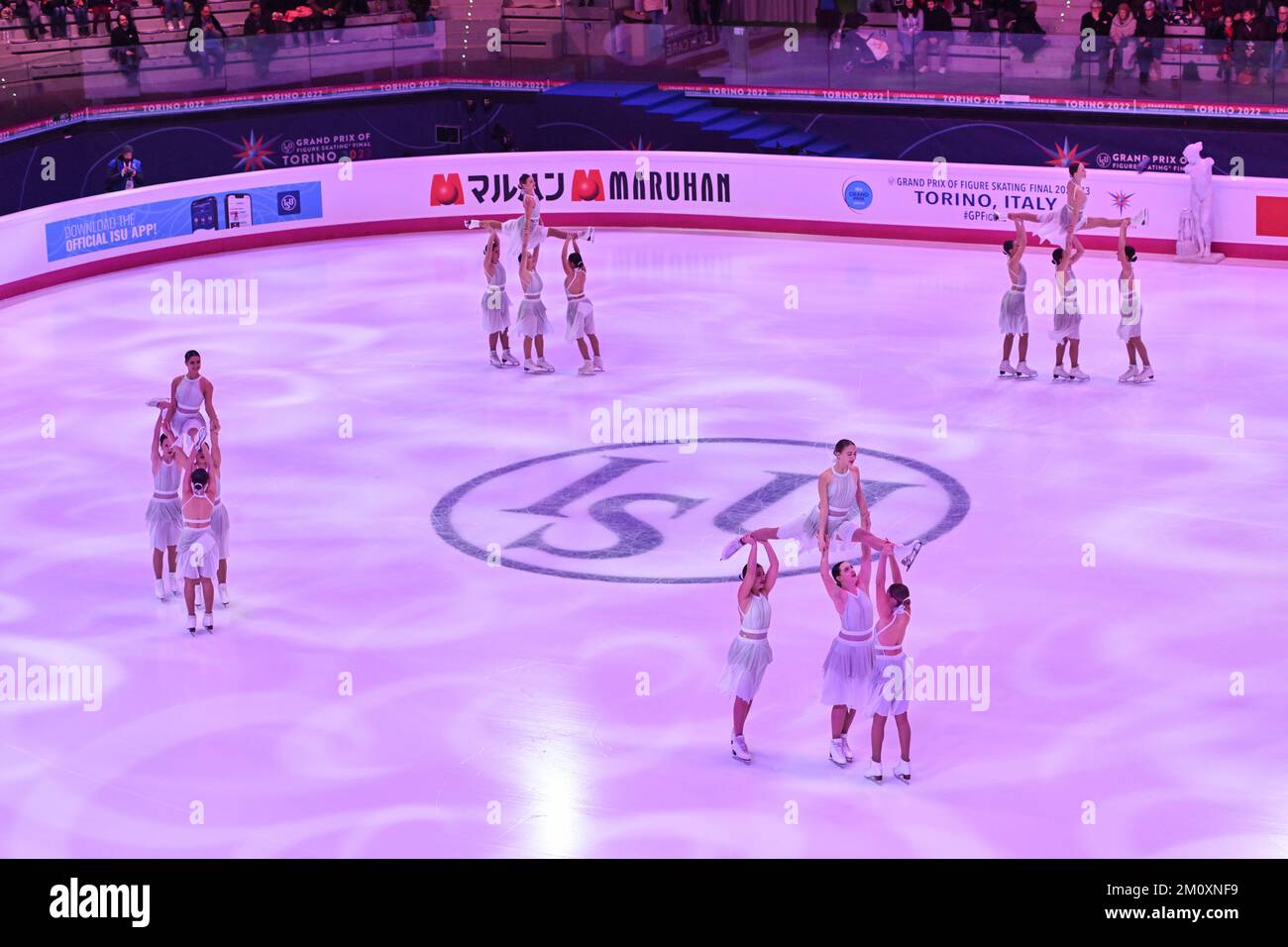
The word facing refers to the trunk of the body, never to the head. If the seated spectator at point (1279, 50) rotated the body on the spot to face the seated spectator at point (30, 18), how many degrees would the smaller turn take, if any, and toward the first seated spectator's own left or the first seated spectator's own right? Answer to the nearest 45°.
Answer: approximately 90° to the first seated spectator's own right

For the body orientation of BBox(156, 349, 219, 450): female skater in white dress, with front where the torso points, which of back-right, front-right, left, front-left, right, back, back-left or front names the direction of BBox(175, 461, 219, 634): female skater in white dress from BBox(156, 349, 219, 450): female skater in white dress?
front

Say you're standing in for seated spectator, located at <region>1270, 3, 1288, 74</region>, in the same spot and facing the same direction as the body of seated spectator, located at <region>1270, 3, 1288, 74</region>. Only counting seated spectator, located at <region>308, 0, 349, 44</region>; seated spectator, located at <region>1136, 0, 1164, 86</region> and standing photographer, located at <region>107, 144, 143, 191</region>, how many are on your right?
3

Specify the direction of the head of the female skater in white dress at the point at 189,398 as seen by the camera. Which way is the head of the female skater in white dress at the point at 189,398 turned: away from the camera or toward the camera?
toward the camera

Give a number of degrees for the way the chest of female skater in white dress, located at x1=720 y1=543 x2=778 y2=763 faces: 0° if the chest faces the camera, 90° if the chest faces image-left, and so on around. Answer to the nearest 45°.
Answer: approximately 315°

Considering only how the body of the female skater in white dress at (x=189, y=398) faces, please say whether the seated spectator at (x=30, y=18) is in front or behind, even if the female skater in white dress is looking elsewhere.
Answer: behind

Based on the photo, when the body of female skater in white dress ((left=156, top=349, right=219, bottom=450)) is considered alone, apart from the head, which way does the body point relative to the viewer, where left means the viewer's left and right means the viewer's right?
facing the viewer

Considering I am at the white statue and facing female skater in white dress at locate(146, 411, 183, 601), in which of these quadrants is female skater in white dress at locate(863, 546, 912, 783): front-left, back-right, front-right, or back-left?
front-left

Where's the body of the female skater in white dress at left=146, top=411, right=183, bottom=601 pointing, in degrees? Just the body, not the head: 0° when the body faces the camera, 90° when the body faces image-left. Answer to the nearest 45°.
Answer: approximately 315°

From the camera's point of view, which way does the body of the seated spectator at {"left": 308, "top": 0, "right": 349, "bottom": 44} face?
toward the camera

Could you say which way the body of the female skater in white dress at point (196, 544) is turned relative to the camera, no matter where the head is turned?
away from the camera

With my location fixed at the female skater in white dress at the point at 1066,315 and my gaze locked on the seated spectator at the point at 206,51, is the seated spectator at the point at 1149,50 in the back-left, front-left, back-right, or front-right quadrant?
front-right

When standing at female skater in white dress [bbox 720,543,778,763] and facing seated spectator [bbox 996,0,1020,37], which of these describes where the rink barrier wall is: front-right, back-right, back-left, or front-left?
front-left

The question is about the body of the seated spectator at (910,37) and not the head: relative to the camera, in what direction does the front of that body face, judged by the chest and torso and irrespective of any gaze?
toward the camera
